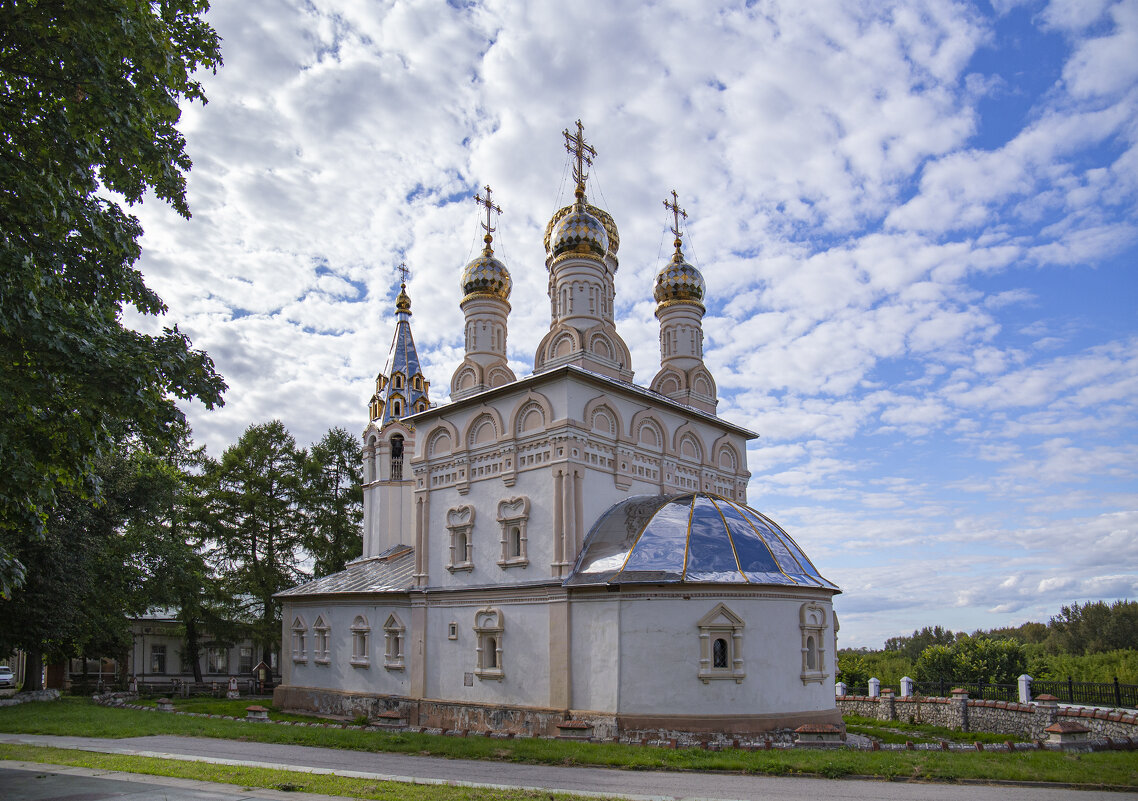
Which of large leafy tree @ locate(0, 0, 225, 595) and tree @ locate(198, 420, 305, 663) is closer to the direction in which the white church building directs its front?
the tree

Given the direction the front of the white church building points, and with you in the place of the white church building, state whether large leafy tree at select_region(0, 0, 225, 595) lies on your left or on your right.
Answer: on your left

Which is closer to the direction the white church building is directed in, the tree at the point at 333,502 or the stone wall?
the tree

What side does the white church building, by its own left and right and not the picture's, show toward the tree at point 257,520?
front

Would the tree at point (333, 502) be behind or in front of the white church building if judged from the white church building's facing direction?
in front

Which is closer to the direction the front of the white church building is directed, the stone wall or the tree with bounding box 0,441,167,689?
the tree

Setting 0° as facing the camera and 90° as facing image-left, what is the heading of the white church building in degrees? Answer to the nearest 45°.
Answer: approximately 135°

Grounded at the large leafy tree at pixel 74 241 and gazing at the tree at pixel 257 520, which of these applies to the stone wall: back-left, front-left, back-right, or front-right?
front-right

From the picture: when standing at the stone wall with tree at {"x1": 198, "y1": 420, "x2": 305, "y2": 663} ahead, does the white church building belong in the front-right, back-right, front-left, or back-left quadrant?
front-left

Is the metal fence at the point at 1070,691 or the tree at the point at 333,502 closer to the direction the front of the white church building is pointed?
the tree

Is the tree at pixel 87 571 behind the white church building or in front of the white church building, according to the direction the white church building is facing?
in front
